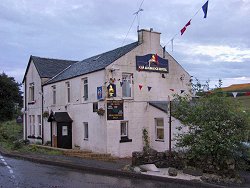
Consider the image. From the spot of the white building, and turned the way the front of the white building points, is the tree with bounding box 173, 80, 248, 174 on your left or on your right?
on your left

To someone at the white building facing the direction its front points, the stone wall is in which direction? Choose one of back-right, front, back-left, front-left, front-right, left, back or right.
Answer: front-left

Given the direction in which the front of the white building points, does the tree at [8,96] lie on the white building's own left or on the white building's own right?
on the white building's own right

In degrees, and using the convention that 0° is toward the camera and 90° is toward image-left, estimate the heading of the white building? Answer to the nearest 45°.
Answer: approximately 45°

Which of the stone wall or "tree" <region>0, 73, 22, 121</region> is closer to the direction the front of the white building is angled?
the stone wall
